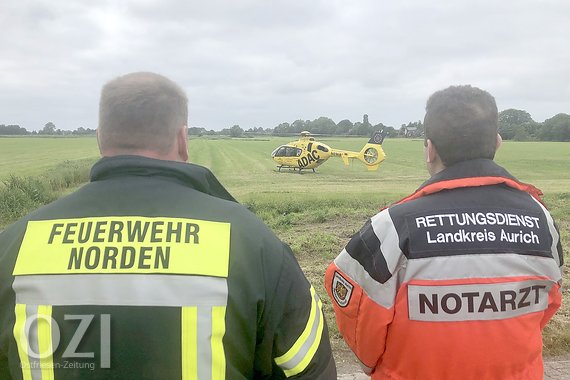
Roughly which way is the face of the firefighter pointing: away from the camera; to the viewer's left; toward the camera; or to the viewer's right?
away from the camera

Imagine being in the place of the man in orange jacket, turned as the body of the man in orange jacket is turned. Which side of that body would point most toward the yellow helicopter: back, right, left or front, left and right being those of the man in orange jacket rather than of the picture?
front

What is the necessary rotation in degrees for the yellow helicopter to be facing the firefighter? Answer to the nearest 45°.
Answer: approximately 90° to its left

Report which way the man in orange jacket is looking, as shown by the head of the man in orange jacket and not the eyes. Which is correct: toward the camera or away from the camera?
away from the camera

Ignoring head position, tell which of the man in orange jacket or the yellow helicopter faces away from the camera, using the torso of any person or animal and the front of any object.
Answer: the man in orange jacket

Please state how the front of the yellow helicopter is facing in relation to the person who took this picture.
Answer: facing to the left of the viewer

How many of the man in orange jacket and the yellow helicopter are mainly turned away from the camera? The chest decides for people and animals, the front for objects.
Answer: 1

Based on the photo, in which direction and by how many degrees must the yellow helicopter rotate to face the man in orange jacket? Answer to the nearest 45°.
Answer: approximately 90° to its left

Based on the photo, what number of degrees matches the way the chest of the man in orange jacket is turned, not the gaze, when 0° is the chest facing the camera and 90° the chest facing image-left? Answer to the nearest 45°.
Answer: approximately 180°

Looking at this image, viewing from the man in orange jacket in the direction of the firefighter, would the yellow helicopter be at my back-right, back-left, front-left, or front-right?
back-right

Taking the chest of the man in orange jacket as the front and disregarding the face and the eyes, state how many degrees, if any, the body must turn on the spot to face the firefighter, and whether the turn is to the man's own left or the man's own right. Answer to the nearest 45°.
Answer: approximately 135° to the man's own left

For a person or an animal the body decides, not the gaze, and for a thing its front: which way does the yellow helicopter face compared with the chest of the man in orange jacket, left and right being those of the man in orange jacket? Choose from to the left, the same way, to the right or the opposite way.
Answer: to the left

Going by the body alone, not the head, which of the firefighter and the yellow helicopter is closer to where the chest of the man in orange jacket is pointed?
the yellow helicopter
